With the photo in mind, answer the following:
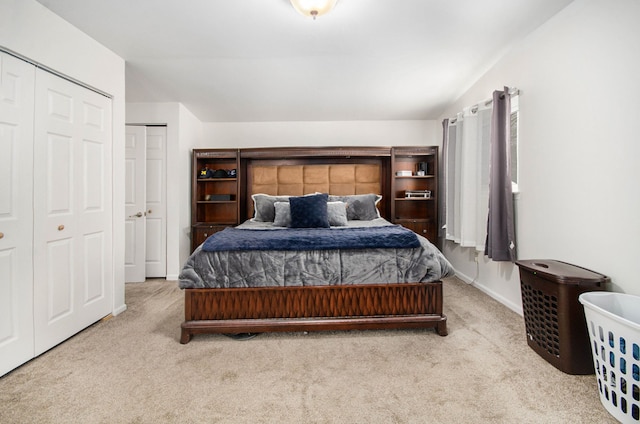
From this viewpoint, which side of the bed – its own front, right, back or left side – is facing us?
front

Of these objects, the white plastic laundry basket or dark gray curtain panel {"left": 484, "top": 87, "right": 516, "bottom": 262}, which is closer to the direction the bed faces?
the white plastic laundry basket

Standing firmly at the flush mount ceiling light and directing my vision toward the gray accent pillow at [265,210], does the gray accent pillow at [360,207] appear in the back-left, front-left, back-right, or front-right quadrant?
front-right

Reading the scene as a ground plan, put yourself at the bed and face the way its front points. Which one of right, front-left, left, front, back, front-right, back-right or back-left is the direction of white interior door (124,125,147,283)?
back-right

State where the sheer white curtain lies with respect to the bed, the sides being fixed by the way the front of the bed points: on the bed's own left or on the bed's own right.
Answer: on the bed's own left

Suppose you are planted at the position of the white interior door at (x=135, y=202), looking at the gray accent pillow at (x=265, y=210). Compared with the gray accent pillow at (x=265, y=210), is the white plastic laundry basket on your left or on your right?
right

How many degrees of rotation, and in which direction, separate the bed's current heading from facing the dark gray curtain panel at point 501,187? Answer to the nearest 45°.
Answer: approximately 90° to its left

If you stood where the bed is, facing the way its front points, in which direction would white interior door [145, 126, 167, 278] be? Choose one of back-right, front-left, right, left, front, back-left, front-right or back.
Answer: back-right
